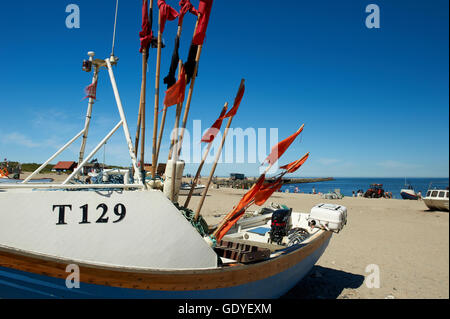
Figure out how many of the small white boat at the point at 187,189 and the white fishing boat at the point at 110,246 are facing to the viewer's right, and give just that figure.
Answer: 1

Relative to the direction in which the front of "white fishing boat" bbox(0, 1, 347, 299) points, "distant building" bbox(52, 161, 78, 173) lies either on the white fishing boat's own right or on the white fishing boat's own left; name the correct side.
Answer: on the white fishing boat's own right

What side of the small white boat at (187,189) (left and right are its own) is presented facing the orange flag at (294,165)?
right

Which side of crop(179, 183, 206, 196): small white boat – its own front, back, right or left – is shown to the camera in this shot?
right

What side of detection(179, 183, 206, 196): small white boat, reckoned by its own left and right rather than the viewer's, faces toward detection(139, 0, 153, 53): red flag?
right

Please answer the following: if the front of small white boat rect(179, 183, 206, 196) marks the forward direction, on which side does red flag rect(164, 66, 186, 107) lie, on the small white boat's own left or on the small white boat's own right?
on the small white boat's own right

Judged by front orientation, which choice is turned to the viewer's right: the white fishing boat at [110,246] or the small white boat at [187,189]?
the small white boat

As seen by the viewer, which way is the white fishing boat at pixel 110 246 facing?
to the viewer's left

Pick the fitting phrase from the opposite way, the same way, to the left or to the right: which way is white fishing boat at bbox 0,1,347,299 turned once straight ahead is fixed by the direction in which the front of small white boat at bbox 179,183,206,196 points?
the opposite way
